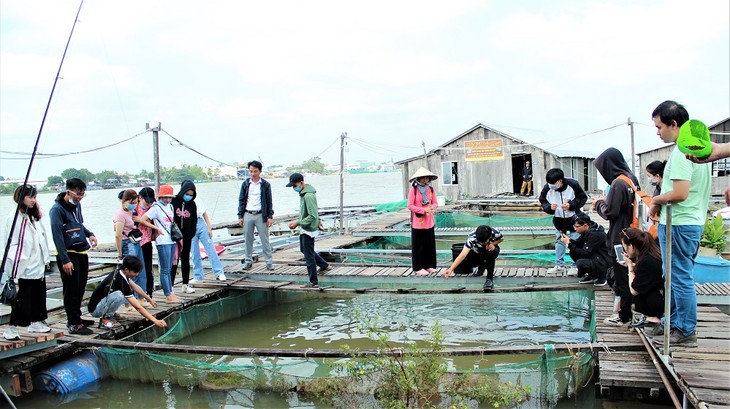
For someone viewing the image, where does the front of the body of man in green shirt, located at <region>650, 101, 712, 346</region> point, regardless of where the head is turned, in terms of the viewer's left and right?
facing to the left of the viewer

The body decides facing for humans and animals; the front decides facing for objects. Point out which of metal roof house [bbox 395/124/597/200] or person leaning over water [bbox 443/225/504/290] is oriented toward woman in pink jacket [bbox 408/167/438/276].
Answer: the metal roof house

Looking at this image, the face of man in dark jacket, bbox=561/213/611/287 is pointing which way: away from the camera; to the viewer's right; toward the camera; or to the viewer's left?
to the viewer's left

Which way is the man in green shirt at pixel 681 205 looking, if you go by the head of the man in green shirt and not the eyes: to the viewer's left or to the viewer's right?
to the viewer's left

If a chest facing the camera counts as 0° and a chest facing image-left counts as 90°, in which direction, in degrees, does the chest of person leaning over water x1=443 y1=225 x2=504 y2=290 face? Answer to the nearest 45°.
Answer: approximately 0°

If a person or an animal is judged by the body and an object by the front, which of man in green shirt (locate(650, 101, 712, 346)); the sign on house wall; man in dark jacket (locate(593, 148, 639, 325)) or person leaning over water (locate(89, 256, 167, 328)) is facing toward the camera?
the sign on house wall

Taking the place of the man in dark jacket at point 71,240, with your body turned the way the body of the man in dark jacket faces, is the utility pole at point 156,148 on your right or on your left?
on your left

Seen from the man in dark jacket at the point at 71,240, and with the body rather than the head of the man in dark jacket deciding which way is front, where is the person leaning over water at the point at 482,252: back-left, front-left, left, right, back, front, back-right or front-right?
front-left
